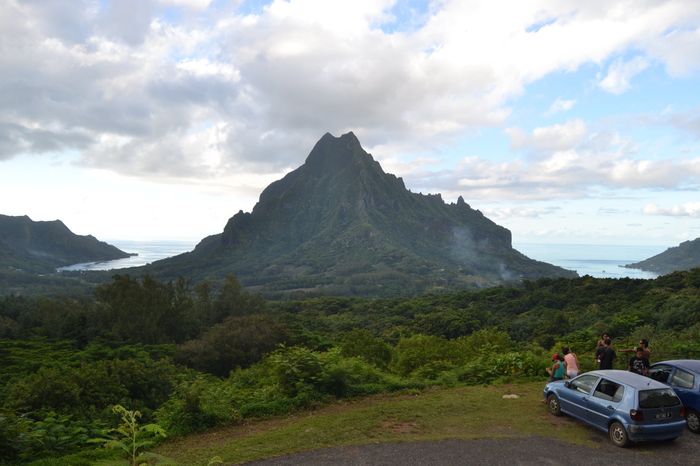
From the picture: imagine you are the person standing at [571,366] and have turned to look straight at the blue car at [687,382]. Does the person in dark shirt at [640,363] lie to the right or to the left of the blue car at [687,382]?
left

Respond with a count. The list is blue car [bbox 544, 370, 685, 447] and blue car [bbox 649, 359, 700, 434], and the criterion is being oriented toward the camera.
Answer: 0

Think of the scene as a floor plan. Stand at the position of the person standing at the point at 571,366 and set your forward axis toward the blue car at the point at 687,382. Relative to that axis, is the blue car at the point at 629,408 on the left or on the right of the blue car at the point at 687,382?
right

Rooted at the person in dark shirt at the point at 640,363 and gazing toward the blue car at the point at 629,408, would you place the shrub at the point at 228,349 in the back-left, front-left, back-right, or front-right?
back-right

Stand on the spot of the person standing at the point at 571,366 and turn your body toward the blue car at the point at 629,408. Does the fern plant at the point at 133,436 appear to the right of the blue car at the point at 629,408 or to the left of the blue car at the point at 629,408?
right

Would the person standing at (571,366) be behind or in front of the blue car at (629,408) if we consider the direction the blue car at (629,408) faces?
in front

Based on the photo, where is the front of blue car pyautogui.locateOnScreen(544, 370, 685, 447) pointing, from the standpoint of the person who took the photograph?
facing away from the viewer and to the left of the viewer

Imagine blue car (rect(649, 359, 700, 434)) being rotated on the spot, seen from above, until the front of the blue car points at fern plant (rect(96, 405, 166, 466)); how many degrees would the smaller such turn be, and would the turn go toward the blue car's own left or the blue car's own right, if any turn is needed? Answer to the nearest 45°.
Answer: approximately 90° to the blue car's own left

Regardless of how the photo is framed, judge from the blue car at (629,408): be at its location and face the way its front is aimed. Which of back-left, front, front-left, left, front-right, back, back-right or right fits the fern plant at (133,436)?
left

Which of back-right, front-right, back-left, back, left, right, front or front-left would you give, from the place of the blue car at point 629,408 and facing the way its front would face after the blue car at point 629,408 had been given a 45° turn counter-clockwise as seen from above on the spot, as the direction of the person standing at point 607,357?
right

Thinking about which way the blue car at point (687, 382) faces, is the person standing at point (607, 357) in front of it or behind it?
in front

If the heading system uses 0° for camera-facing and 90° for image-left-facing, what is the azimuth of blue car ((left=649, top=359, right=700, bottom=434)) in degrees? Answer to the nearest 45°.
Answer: approximately 135°

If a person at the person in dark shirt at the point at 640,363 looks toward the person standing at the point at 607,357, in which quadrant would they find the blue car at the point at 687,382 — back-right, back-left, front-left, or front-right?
back-left
